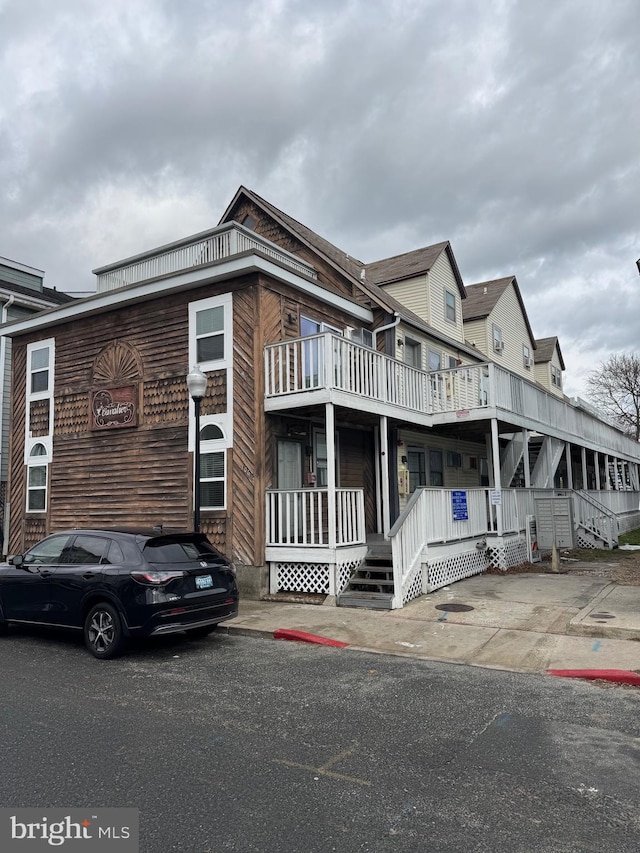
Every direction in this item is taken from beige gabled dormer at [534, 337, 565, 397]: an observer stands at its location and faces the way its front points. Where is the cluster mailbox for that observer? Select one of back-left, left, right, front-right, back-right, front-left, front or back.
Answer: front-right

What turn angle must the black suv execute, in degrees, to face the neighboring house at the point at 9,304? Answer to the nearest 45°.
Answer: approximately 45° to its right

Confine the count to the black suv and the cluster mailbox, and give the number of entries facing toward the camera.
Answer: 1

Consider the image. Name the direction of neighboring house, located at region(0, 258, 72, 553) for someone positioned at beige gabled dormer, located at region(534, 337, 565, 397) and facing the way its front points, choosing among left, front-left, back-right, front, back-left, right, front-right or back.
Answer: right

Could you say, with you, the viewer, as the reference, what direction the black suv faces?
facing away from the viewer and to the left of the viewer

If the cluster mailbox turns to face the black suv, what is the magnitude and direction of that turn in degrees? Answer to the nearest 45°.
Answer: approximately 45° to its right

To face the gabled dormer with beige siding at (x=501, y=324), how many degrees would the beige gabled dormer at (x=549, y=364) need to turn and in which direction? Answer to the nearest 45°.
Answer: approximately 45° to its right

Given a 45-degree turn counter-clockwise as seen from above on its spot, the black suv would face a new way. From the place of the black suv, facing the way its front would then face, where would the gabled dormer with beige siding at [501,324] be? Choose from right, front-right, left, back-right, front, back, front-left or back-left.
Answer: back-right

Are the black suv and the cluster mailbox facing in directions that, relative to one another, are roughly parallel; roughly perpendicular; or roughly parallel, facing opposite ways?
roughly perpendicular
